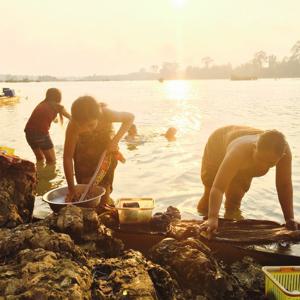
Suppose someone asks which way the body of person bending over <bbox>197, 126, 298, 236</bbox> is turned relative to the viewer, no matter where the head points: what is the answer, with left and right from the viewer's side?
facing the viewer and to the right of the viewer

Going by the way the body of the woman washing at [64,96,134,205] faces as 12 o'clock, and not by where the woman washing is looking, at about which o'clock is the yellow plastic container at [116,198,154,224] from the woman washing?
The yellow plastic container is roughly at 11 o'clock from the woman washing.

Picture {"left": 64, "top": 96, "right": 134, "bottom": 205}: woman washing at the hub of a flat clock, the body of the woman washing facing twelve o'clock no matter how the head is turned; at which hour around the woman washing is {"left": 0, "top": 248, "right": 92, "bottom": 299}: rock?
The rock is roughly at 12 o'clock from the woman washing.

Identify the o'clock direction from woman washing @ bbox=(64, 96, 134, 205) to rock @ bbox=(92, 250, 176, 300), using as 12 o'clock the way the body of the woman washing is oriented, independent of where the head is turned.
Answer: The rock is roughly at 12 o'clock from the woman washing.

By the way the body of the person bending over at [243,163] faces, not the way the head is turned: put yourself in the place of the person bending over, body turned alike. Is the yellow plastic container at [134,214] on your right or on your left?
on your right

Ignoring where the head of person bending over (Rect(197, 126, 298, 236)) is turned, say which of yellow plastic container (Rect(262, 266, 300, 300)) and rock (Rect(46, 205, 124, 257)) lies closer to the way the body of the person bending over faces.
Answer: the yellow plastic container

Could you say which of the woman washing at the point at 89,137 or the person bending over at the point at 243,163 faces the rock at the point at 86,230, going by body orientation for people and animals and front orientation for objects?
the woman washing

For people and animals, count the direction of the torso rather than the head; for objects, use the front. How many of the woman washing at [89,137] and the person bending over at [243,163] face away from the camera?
0

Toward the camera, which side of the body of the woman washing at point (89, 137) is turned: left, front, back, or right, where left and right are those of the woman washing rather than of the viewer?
front

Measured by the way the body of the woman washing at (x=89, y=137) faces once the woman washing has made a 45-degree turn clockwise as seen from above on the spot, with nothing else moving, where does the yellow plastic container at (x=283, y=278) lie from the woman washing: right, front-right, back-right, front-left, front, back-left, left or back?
left

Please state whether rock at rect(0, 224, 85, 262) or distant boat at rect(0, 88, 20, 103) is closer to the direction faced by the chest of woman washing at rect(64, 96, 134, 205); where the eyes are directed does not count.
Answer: the rock

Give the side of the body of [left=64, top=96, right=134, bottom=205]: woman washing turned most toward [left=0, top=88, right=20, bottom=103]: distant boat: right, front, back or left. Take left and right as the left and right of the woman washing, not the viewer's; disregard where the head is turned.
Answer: back

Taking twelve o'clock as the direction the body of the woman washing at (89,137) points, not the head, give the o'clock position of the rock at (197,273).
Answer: The rock is roughly at 11 o'clock from the woman washing.
